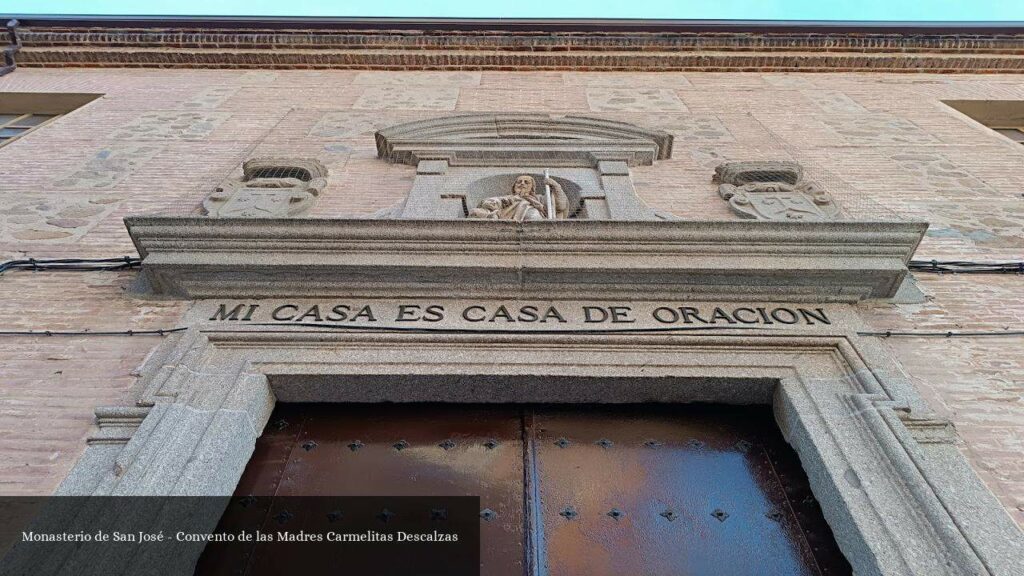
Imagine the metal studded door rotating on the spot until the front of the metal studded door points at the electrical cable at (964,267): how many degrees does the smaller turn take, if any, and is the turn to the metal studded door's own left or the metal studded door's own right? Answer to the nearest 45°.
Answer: approximately 135° to the metal studded door's own left

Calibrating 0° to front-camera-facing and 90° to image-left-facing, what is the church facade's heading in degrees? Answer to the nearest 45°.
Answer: approximately 0°

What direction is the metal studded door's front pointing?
toward the camera
